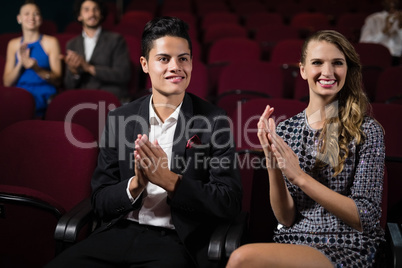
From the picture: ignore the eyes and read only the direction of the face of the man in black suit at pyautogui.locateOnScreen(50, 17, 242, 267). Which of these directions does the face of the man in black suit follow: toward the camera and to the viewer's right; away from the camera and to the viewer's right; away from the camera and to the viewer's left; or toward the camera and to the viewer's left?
toward the camera and to the viewer's right

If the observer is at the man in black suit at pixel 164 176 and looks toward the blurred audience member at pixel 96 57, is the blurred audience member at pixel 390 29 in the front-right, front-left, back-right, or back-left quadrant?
front-right

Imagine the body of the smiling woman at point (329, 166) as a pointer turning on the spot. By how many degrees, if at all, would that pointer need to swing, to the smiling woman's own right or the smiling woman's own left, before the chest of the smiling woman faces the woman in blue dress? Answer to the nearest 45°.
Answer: approximately 90° to the smiling woman's own right

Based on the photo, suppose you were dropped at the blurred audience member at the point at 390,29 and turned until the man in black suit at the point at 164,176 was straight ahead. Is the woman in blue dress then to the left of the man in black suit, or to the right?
right

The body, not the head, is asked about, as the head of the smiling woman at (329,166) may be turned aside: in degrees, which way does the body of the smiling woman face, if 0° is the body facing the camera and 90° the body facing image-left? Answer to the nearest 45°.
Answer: approximately 45°

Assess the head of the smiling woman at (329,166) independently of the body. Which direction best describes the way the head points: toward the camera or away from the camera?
toward the camera

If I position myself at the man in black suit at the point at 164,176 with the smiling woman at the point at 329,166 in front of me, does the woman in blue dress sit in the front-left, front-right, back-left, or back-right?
back-left

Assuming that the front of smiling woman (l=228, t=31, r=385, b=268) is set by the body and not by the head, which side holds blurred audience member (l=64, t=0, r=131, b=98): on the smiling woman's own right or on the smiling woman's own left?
on the smiling woman's own right
